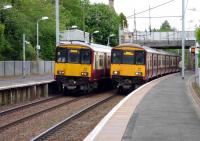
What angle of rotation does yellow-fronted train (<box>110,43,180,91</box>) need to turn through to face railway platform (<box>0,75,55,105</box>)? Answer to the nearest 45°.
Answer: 0° — it already faces it

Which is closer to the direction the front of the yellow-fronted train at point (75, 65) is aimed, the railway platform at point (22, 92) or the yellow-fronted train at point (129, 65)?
the railway platform

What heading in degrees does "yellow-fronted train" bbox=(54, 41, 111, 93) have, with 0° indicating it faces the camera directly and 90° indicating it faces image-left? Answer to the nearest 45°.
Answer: approximately 45°

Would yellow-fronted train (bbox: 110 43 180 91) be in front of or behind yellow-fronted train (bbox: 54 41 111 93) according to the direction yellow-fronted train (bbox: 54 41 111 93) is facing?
behind
